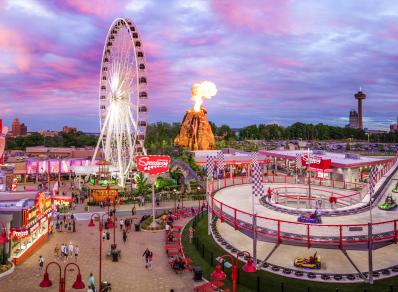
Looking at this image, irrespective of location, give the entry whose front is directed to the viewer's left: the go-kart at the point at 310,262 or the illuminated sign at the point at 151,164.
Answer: the go-kart

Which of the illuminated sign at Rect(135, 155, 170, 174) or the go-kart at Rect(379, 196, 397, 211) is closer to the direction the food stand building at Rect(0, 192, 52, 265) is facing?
the go-kart

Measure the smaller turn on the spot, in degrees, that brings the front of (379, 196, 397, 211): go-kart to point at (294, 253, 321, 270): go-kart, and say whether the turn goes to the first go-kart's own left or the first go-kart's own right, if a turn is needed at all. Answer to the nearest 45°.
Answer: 0° — it already faces it

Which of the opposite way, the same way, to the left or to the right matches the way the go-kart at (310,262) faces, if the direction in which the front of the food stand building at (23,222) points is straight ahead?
the opposite way

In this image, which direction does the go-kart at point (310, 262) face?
to the viewer's left

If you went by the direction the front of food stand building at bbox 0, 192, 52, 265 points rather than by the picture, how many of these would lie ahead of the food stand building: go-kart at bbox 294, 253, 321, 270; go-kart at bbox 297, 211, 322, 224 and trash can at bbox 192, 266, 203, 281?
3

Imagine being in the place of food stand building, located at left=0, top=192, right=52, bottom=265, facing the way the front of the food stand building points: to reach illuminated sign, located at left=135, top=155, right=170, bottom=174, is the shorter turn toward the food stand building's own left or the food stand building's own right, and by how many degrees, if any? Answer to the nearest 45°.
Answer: approximately 45° to the food stand building's own left

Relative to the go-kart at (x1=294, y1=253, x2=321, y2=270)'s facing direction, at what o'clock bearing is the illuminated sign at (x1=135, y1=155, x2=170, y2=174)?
The illuminated sign is roughly at 1 o'clock from the go-kart.
